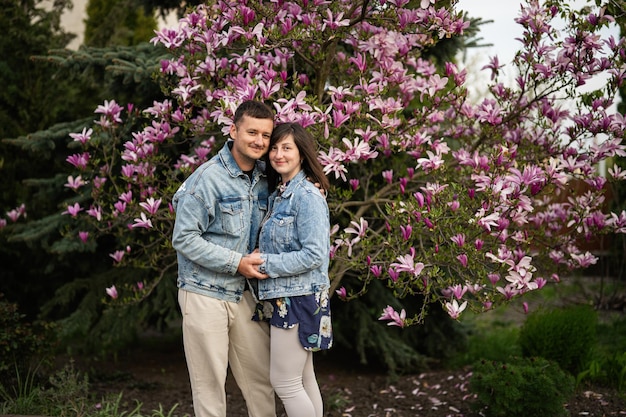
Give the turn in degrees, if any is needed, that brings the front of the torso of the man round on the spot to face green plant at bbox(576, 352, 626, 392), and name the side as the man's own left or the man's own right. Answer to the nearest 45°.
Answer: approximately 90° to the man's own left

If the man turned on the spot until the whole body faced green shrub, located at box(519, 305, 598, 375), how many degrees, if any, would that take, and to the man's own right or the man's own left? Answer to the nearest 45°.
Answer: approximately 90° to the man's own left

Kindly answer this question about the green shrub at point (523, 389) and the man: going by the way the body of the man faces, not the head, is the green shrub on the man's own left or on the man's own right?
on the man's own left

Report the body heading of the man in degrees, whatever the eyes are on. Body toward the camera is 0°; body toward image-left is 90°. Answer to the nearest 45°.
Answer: approximately 315°
